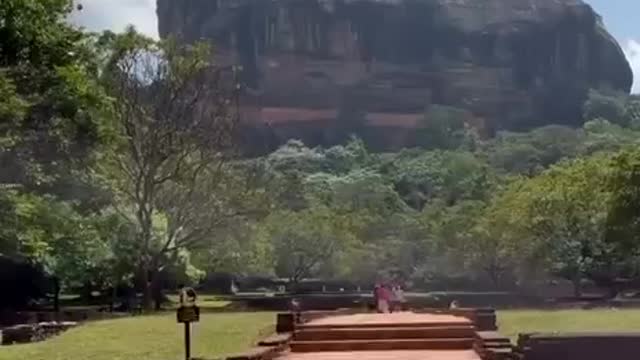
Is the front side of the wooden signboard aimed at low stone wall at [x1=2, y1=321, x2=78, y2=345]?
no

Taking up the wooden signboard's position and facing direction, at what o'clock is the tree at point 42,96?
The tree is roughly at 5 o'clock from the wooden signboard.

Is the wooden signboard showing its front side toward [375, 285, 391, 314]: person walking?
no

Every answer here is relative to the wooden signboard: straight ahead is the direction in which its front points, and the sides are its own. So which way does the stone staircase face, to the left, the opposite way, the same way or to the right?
the same way

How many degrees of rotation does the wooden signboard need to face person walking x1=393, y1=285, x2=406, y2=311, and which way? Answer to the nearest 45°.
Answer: approximately 135° to its left

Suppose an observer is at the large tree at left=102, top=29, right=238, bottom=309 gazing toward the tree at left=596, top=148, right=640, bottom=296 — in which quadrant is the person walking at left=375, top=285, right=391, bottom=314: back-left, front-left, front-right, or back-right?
front-right

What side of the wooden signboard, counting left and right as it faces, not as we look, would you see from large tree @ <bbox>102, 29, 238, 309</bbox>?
back

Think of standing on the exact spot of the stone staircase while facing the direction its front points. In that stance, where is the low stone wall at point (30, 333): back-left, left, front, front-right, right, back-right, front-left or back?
back-right

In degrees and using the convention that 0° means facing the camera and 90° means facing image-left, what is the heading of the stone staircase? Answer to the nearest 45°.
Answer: approximately 0°

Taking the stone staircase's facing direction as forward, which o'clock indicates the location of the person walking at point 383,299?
The person walking is roughly at 6 o'clock from the stone staircase.

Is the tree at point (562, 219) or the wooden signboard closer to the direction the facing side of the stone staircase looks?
the wooden signboard

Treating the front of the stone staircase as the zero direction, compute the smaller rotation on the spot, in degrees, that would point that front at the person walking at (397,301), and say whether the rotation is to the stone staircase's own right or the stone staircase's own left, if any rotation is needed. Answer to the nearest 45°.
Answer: approximately 180°

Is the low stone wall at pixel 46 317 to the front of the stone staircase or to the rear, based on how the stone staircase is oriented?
to the rear

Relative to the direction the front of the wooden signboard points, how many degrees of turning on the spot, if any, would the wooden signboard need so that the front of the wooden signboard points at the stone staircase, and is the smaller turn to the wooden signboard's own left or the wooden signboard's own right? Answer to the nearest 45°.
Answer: approximately 135° to the wooden signboard's own left

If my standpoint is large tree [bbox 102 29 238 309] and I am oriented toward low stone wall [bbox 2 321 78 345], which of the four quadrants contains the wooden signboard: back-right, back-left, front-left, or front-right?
front-left

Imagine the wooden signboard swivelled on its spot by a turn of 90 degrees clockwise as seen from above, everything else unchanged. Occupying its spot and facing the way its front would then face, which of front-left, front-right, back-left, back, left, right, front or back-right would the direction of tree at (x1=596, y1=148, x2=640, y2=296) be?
back-right

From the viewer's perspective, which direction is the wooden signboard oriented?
toward the camera

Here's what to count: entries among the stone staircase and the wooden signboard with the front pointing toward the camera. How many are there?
2
